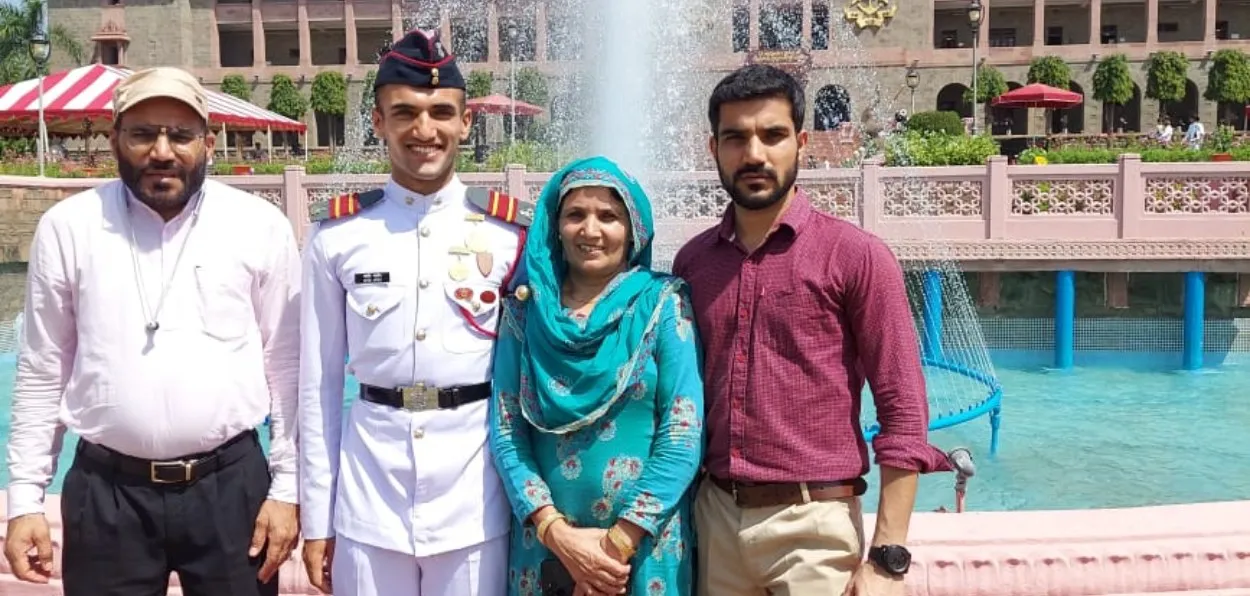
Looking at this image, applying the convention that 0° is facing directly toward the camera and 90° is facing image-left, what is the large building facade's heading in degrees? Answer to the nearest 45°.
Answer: approximately 0°

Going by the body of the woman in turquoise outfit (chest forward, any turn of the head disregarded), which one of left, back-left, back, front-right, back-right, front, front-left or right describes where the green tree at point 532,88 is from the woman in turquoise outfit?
back

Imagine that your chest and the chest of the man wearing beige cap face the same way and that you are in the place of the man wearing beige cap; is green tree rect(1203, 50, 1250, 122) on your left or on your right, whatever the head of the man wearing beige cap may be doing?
on your left

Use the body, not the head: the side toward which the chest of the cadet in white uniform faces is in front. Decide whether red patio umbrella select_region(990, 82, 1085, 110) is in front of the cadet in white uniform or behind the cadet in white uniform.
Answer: behind

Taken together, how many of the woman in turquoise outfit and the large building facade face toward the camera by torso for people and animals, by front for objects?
2

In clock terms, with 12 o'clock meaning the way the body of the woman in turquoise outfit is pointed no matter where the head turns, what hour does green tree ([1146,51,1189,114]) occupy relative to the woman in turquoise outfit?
The green tree is roughly at 7 o'clock from the woman in turquoise outfit.

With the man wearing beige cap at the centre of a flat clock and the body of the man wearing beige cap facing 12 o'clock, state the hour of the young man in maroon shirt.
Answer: The young man in maroon shirt is roughly at 10 o'clock from the man wearing beige cap.

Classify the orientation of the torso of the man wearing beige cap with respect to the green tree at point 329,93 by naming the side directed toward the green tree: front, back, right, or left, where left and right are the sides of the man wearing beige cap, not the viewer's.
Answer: back
